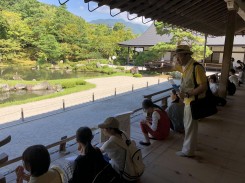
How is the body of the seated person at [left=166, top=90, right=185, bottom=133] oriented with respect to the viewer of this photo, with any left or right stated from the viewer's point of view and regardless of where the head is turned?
facing away from the viewer and to the left of the viewer

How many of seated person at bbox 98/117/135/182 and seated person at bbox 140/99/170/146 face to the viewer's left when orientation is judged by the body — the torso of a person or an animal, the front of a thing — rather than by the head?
2

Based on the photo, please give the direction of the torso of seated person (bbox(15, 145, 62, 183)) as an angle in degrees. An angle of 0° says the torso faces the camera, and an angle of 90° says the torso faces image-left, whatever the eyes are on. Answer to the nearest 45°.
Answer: approximately 135°

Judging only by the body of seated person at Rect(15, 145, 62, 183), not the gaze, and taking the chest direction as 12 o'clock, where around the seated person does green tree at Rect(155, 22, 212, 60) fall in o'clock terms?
The green tree is roughly at 3 o'clock from the seated person.

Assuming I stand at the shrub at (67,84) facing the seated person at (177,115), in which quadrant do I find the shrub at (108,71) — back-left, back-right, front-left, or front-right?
back-left

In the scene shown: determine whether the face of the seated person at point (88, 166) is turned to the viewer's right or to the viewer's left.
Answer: to the viewer's left

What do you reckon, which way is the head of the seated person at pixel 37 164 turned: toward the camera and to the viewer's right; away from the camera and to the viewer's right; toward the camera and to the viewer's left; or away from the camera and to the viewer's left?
away from the camera and to the viewer's left

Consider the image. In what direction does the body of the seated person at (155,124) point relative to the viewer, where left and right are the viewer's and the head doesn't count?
facing to the left of the viewer

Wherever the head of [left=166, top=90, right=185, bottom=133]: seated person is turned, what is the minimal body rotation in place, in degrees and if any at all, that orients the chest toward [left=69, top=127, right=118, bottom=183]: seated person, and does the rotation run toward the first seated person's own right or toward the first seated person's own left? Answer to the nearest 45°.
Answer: approximately 135° to the first seated person's own left

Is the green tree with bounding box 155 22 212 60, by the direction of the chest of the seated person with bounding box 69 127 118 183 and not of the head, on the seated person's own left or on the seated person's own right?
on the seated person's own right
